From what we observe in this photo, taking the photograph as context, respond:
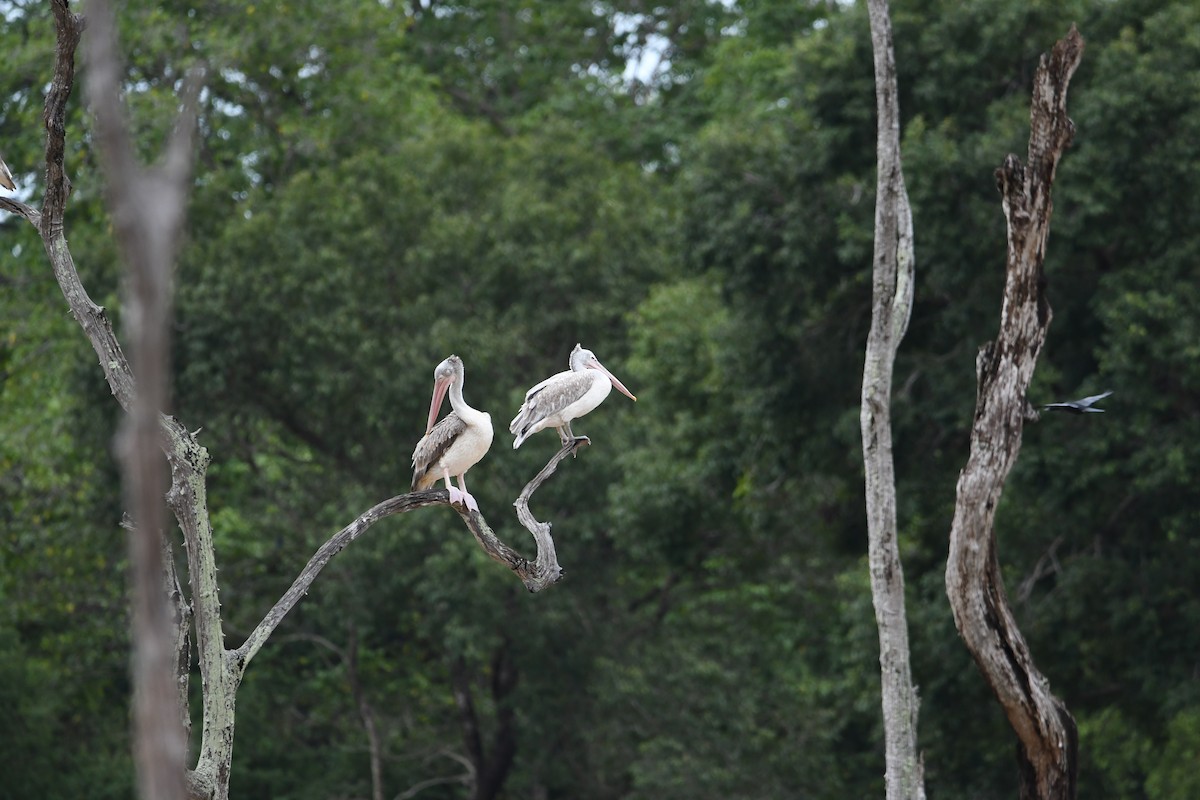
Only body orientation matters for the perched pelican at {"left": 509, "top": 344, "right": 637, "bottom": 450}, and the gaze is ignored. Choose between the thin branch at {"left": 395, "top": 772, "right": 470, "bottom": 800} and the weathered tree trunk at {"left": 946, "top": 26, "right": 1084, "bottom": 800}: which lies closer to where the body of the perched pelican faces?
the weathered tree trunk

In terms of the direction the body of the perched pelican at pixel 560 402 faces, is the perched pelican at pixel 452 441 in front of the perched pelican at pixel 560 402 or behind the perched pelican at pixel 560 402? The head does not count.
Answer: behind

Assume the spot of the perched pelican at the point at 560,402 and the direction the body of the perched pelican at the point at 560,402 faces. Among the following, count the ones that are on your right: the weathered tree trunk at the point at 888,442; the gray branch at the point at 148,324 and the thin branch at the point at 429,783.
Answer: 1

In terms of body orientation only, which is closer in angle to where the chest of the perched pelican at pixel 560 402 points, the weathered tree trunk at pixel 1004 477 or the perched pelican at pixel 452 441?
the weathered tree trunk

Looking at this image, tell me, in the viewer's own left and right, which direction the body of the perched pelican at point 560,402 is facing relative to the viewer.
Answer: facing to the right of the viewer

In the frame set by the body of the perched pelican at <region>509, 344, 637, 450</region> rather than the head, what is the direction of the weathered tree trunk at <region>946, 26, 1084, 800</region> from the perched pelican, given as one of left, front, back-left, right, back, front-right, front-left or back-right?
front-left

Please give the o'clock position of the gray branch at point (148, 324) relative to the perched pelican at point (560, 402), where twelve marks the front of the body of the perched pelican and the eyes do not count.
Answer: The gray branch is roughly at 3 o'clock from the perched pelican.
